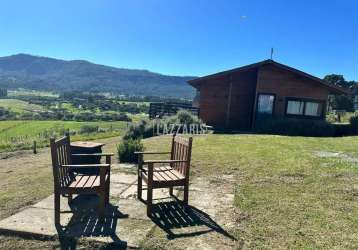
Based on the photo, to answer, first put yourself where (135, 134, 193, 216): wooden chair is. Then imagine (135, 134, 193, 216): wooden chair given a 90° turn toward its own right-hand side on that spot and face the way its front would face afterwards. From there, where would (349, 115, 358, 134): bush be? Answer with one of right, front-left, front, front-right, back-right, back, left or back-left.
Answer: right

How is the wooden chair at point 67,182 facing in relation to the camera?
to the viewer's right

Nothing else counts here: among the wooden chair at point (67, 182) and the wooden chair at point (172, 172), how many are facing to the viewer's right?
1

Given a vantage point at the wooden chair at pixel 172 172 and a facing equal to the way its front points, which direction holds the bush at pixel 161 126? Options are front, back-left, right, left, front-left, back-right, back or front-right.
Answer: back-right

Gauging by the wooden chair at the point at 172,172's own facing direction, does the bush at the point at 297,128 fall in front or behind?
behind

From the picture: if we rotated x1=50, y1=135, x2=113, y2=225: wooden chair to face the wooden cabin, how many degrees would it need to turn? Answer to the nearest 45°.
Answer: approximately 45° to its left

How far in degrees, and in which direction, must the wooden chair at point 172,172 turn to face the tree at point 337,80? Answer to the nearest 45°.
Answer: approximately 180°

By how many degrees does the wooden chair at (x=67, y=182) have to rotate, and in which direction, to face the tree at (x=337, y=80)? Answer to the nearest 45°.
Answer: approximately 45° to its left

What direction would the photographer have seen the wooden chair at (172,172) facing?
facing the viewer and to the left of the viewer
